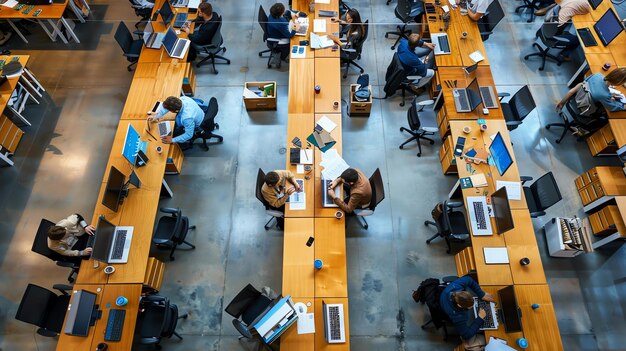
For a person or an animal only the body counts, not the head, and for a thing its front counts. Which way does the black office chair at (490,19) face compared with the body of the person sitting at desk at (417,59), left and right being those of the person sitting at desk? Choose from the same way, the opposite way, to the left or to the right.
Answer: the opposite way

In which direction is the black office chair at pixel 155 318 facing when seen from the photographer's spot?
facing to the left of the viewer

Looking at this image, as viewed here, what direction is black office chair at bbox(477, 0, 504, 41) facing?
to the viewer's left

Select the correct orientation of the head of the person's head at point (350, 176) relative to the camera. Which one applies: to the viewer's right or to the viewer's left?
to the viewer's left

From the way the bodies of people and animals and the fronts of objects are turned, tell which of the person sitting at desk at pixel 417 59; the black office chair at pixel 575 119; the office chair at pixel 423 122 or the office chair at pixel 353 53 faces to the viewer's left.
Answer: the office chair at pixel 353 53

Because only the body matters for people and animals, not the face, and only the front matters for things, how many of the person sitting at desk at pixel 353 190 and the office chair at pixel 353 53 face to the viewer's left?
2

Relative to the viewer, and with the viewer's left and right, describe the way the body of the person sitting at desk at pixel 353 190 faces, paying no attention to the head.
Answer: facing to the left of the viewer

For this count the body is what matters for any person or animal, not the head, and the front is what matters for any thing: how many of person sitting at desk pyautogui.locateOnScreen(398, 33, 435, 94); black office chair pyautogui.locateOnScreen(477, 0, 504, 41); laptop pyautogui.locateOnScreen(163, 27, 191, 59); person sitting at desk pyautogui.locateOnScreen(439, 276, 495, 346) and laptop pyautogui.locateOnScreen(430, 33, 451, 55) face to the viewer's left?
2

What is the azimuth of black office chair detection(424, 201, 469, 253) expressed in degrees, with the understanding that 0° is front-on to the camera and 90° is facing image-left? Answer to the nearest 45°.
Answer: approximately 270°

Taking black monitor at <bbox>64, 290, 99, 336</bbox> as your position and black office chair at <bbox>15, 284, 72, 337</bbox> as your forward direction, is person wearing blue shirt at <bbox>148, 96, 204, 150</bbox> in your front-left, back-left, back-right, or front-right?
back-right

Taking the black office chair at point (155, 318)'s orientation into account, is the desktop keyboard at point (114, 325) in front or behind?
in front

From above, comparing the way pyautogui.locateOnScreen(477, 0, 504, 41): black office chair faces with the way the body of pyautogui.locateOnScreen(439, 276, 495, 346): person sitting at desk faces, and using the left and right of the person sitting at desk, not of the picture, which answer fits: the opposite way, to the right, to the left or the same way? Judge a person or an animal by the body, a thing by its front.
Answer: the opposite way

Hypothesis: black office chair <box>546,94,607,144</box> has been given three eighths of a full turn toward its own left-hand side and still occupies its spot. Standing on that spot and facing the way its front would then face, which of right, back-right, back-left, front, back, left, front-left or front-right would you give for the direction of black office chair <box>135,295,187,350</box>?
left

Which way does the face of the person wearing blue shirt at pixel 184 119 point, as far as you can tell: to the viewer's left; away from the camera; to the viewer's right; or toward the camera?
to the viewer's left

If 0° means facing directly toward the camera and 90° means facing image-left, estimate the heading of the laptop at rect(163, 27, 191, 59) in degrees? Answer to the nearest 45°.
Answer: approximately 270°
